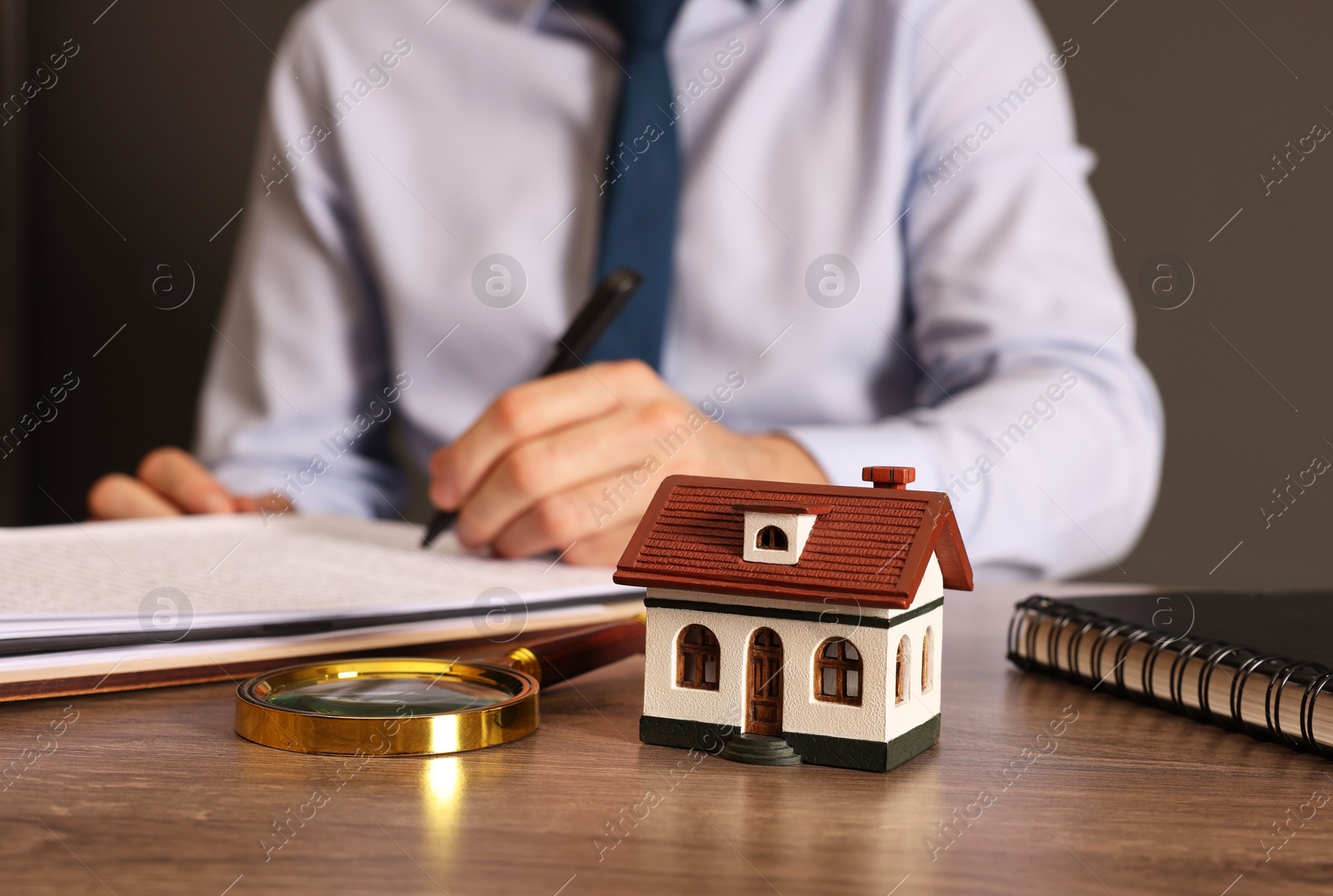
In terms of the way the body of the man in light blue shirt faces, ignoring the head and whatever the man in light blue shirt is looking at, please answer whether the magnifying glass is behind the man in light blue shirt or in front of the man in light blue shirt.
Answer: in front

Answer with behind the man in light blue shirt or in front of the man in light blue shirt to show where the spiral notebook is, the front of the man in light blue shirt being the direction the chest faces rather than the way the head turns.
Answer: in front

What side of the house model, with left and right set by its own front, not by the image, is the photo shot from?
front

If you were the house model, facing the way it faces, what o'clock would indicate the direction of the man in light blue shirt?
The man in light blue shirt is roughly at 6 o'clock from the house model.

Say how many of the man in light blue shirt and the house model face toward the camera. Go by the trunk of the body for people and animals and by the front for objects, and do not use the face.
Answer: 2

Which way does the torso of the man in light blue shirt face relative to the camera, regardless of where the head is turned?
toward the camera

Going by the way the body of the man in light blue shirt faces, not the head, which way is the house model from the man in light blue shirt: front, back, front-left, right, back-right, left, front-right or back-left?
front
